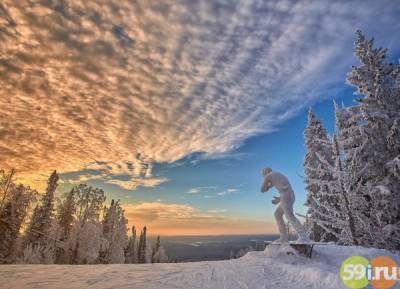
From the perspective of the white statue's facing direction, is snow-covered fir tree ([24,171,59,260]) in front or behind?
in front

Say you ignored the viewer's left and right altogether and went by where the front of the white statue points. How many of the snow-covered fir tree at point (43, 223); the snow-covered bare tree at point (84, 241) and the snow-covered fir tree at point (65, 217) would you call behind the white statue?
0

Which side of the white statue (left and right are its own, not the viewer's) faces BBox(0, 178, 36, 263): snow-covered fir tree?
front

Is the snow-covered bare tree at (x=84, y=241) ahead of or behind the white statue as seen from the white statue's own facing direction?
ahead

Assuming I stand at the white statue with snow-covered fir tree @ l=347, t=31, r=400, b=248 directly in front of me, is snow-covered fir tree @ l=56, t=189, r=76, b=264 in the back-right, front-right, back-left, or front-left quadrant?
back-left

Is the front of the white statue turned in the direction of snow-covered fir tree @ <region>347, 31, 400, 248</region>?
no

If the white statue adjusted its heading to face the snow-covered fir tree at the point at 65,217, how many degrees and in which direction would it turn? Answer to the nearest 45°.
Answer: approximately 45° to its right

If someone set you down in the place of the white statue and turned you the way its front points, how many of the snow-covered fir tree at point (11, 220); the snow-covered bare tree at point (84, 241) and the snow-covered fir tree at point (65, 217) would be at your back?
0

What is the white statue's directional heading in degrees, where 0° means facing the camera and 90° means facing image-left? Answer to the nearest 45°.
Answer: approximately 90°
